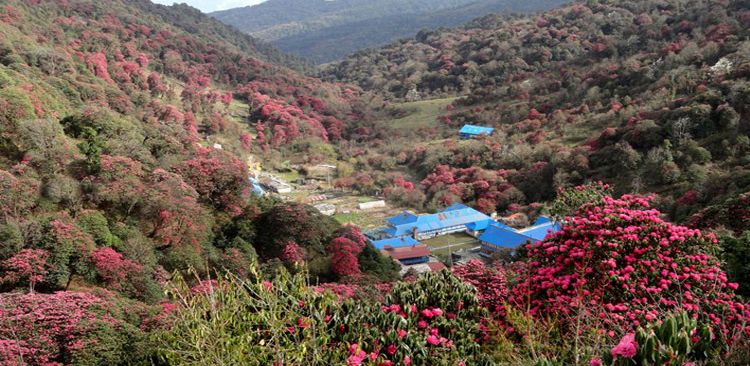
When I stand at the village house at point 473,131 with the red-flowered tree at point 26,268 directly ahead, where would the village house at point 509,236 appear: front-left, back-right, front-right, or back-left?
front-left

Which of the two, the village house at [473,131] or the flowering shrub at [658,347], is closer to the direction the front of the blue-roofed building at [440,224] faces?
the flowering shrub

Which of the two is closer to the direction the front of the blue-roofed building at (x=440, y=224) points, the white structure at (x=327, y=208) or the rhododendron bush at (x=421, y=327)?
the rhododendron bush

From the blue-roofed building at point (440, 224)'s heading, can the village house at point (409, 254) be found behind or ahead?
ahead

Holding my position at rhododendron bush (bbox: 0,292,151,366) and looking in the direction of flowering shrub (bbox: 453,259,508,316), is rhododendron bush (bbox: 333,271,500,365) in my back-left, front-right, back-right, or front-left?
front-right

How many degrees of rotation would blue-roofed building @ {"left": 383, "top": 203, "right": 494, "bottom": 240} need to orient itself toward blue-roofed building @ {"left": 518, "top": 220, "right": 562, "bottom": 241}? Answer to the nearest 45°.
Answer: approximately 45° to its left

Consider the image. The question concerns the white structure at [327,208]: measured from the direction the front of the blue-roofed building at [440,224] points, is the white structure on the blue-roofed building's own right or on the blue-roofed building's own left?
on the blue-roofed building's own right

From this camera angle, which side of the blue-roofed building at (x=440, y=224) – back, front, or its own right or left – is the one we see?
front

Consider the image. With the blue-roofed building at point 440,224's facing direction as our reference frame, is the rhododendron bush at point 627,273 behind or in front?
in front

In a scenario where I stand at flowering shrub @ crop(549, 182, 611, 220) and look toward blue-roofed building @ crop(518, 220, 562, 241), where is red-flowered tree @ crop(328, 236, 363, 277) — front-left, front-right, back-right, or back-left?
front-left

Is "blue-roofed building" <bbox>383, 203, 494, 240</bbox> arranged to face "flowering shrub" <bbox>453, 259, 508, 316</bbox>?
yes

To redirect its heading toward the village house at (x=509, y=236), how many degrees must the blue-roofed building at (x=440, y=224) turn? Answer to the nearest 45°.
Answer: approximately 45° to its left

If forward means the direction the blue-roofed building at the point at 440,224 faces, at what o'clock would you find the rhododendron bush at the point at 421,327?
The rhododendron bush is roughly at 12 o'clock from the blue-roofed building.

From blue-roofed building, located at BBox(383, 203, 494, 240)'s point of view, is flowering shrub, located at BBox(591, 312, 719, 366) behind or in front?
in front

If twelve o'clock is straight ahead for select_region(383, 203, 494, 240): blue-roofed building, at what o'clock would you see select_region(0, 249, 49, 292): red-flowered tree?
The red-flowered tree is roughly at 1 o'clock from the blue-roofed building.

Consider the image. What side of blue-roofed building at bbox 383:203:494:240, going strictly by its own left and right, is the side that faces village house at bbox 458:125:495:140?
back

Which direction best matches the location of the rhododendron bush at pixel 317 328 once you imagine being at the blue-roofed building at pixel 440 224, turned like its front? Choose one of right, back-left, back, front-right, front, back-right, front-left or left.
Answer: front
